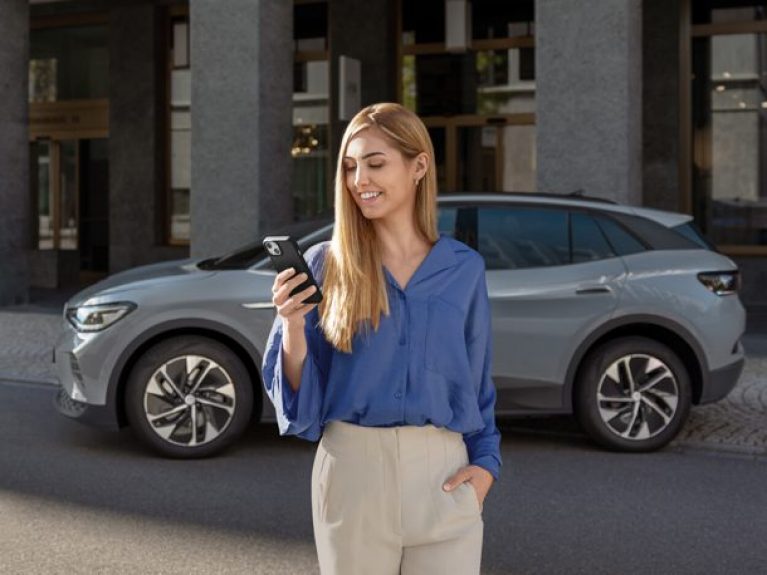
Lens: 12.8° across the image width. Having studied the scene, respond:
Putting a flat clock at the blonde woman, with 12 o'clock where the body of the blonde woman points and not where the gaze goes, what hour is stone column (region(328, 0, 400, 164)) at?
The stone column is roughly at 6 o'clock from the blonde woman.

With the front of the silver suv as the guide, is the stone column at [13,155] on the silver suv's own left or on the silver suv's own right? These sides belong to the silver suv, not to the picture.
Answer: on the silver suv's own right

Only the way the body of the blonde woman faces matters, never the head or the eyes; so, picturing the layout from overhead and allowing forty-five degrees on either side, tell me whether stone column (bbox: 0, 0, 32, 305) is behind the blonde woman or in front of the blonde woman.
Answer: behind

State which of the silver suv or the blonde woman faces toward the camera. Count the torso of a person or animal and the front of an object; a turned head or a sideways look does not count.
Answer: the blonde woman

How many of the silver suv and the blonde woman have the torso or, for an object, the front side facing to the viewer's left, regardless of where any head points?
1

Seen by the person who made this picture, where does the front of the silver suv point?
facing to the left of the viewer

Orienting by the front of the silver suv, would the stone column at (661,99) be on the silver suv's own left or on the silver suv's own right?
on the silver suv's own right

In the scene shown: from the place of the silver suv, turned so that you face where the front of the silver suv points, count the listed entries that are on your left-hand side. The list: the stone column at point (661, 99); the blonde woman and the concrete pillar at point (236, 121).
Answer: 1

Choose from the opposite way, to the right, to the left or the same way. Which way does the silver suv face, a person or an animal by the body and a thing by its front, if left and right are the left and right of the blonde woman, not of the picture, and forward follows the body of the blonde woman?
to the right

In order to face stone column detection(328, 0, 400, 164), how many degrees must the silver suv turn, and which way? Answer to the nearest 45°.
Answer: approximately 90° to its right

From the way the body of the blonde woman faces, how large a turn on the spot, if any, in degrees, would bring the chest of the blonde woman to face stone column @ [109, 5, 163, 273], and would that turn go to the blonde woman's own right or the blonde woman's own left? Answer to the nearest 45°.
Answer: approximately 180°

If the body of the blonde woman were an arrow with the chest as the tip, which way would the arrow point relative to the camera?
toward the camera

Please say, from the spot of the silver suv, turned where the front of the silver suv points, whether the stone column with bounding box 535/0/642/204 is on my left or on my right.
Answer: on my right

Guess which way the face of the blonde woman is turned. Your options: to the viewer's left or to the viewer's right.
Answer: to the viewer's left
